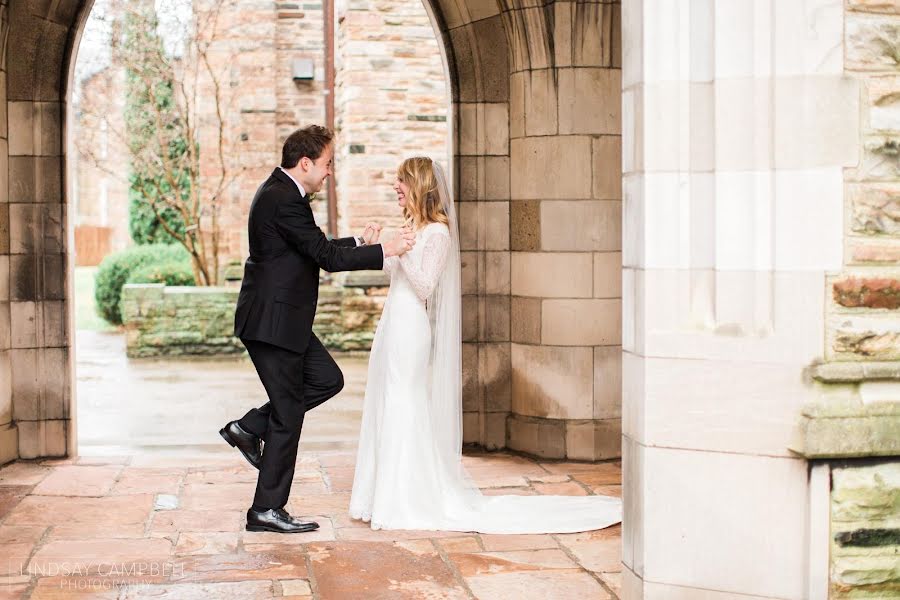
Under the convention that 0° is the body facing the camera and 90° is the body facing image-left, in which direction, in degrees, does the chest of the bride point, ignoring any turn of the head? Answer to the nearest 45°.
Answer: approximately 90°

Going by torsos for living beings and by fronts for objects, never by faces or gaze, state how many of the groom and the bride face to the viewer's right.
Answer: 1

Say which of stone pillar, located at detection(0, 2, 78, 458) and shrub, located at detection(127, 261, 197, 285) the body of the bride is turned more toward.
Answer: the stone pillar

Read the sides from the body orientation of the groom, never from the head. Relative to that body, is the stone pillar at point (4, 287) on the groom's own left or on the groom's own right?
on the groom's own left

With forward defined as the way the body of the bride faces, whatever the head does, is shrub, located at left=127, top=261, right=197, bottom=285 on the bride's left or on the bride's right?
on the bride's right

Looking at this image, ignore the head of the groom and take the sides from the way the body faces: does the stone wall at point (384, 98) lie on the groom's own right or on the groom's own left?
on the groom's own left

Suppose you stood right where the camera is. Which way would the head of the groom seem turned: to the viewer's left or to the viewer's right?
to the viewer's right

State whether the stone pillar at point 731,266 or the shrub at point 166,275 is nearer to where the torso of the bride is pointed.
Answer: the shrub

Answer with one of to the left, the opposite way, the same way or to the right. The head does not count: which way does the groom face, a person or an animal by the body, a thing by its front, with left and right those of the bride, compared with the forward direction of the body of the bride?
the opposite way

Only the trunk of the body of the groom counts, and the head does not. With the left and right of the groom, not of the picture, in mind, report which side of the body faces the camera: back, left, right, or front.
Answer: right
